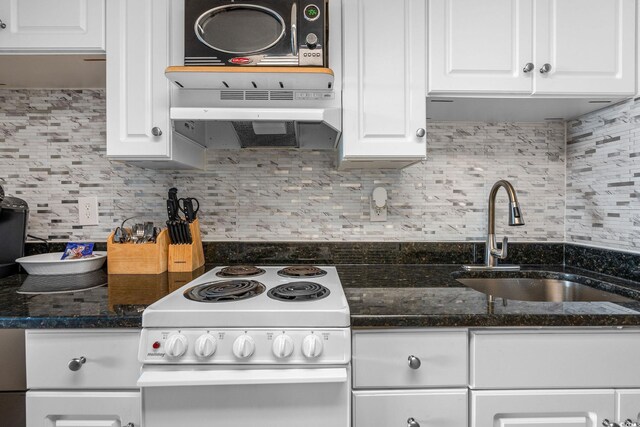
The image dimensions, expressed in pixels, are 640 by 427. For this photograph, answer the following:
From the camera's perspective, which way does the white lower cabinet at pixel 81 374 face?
toward the camera

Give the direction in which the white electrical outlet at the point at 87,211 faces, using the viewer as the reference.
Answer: facing the viewer

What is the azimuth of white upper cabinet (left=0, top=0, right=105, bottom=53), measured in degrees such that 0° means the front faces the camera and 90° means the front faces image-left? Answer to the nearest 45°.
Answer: approximately 0°

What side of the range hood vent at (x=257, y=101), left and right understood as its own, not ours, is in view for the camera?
front

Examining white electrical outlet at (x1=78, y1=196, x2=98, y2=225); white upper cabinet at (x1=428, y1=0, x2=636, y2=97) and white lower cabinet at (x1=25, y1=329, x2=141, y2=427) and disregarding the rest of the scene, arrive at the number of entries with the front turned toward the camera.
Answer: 3

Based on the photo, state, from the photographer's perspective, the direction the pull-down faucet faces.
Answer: facing the viewer and to the right of the viewer
